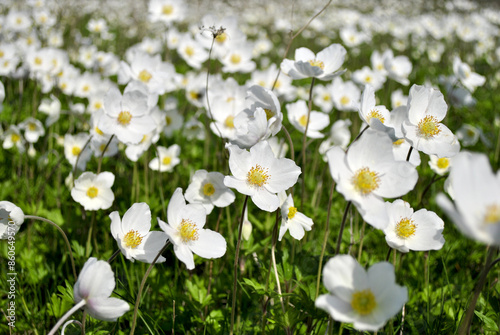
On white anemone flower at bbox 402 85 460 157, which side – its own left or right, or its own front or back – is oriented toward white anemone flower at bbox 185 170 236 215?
right

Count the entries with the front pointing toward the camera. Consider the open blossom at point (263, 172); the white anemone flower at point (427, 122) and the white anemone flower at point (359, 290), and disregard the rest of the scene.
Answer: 3

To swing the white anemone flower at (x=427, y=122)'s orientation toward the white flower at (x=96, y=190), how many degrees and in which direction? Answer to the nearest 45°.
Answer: approximately 90° to its right

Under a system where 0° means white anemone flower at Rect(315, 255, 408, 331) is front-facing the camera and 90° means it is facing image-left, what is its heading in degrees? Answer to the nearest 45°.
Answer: approximately 0°

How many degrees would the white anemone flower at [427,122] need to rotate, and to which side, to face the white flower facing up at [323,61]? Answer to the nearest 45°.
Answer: approximately 135° to its right

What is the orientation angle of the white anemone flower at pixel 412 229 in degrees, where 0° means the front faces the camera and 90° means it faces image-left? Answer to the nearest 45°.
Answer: approximately 0°

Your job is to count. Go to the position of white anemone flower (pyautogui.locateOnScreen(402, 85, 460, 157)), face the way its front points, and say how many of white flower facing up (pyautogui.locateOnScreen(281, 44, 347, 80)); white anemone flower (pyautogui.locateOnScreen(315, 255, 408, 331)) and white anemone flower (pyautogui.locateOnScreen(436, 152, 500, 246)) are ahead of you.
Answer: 2
